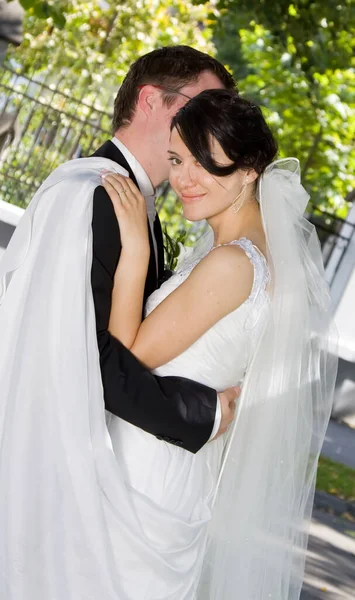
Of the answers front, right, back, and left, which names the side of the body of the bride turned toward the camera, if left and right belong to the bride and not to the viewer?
left

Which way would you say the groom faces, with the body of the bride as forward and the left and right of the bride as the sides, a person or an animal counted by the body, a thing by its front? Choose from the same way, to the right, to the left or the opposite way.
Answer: the opposite way

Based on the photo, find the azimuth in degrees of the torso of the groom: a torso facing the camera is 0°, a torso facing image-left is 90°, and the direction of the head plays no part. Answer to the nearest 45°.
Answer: approximately 270°

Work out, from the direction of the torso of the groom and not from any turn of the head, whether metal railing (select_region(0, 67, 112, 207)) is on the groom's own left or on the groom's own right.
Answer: on the groom's own left

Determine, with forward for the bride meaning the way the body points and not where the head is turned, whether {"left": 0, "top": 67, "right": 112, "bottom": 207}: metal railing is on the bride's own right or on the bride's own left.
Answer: on the bride's own right
